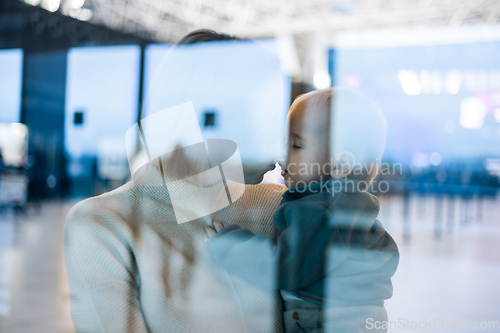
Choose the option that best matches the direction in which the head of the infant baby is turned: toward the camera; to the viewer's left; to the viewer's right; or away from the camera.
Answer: to the viewer's left

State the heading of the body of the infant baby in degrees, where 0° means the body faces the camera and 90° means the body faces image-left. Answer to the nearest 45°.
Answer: approximately 90°
